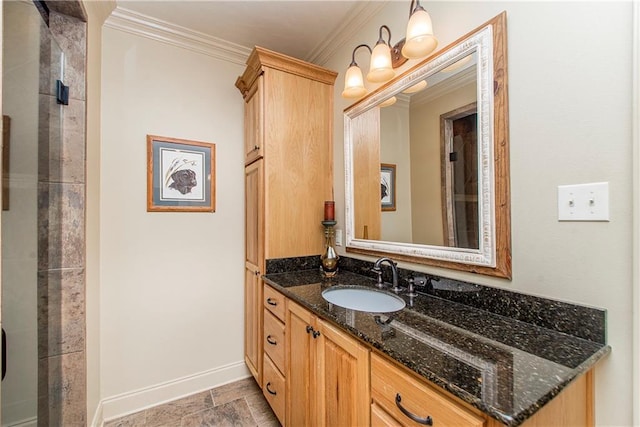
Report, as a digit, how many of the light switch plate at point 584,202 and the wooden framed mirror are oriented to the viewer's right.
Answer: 0

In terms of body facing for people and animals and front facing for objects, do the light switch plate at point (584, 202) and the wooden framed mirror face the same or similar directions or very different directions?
same or similar directions

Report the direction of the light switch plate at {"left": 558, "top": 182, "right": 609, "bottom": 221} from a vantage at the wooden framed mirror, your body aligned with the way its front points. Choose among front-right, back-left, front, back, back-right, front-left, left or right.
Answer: left

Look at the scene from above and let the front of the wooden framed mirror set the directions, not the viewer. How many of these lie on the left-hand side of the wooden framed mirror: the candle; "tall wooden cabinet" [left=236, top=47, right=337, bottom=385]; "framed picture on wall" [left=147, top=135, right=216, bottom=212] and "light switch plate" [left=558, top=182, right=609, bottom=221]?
1

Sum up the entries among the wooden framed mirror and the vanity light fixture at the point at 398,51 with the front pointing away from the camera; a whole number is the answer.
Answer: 0

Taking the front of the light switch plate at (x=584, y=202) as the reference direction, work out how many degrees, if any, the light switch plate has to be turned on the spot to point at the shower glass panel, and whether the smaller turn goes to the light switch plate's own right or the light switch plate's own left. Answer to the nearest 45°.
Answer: approximately 45° to the light switch plate's own right

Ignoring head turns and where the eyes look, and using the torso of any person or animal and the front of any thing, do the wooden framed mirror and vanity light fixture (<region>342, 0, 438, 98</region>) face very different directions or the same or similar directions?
same or similar directions

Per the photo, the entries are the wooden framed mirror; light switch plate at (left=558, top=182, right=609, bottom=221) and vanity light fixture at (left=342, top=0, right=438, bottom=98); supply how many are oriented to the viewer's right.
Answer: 0

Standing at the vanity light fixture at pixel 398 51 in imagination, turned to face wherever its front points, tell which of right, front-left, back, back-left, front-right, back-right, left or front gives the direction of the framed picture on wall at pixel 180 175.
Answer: front-right

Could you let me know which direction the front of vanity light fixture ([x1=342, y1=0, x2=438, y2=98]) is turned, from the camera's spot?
facing the viewer and to the left of the viewer

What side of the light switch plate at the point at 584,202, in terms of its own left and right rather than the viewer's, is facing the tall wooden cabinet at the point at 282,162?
right

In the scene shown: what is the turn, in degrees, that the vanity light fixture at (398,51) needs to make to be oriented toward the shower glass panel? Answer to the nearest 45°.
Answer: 0° — it already faces it

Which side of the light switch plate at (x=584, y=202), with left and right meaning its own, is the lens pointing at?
front
